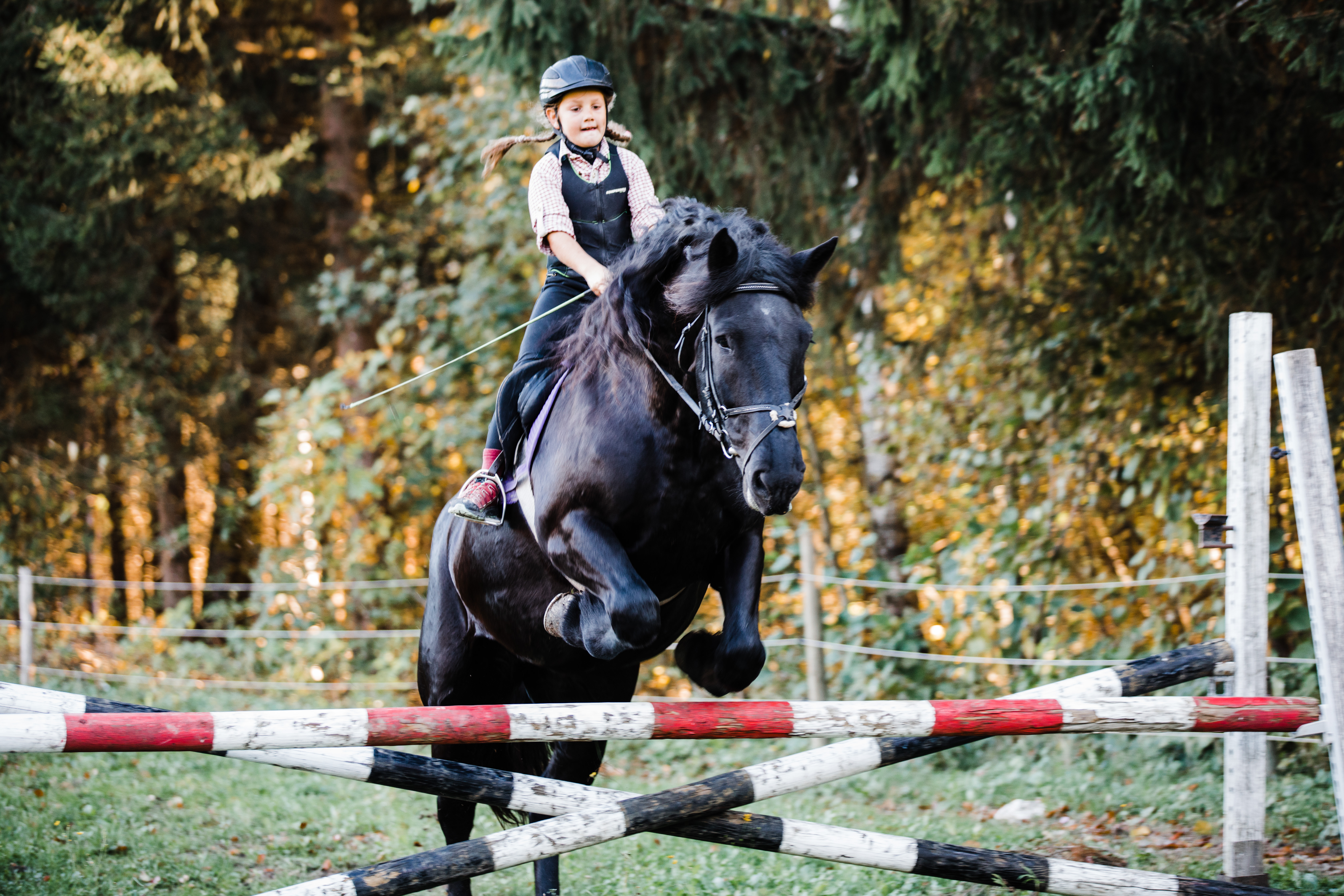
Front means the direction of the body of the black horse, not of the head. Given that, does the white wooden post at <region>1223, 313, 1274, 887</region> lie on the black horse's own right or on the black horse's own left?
on the black horse's own left

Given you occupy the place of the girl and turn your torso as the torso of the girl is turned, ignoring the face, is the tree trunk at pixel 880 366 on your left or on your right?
on your left

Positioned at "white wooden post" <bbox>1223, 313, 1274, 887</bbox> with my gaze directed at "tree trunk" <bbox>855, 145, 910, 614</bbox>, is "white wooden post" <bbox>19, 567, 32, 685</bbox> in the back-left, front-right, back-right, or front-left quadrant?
front-left

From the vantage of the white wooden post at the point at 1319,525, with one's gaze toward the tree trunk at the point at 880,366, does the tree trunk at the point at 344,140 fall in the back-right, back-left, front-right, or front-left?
front-left

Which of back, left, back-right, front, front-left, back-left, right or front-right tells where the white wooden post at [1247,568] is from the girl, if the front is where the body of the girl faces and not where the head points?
front-left

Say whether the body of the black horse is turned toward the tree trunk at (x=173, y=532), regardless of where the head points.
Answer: no

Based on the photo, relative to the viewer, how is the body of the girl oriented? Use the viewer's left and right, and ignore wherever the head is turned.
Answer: facing the viewer and to the right of the viewer

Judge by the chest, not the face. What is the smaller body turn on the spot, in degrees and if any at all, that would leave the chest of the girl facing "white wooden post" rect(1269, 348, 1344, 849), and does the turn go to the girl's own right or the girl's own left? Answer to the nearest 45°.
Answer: approximately 45° to the girl's own left

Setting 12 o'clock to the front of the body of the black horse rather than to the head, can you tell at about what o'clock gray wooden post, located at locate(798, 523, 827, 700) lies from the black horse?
The gray wooden post is roughly at 8 o'clock from the black horse.

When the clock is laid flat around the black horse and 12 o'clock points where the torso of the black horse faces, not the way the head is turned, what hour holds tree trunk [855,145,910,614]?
The tree trunk is roughly at 8 o'clock from the black horse.
